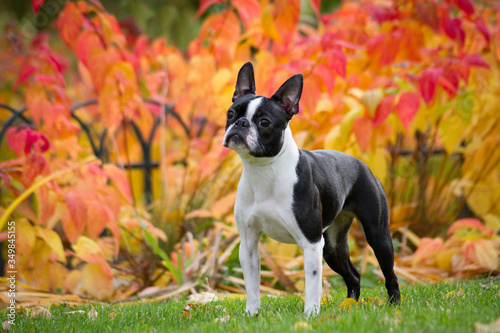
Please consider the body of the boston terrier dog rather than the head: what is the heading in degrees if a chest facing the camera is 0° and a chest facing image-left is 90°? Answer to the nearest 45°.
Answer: approximately 45°

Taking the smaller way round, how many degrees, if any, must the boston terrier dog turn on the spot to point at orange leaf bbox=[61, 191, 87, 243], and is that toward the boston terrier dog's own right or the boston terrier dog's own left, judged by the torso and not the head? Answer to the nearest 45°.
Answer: approximately 90° to the boston terrier dog's own right

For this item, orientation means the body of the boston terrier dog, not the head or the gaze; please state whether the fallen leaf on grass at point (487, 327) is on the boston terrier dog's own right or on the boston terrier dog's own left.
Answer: on the boston terrier dog's own left

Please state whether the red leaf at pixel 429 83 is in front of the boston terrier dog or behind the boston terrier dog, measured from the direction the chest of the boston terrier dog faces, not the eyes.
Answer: behind

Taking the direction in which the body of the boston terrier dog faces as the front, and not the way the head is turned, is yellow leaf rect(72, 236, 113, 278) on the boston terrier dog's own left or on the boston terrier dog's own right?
on the boston terrier dog's own right

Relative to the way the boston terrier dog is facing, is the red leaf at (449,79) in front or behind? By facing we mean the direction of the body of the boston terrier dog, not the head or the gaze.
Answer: behind

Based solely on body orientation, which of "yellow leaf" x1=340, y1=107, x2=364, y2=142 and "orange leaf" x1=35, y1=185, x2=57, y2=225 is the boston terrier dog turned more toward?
the orange leaf

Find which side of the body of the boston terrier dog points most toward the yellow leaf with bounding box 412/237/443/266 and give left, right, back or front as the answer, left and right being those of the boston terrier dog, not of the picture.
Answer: back
